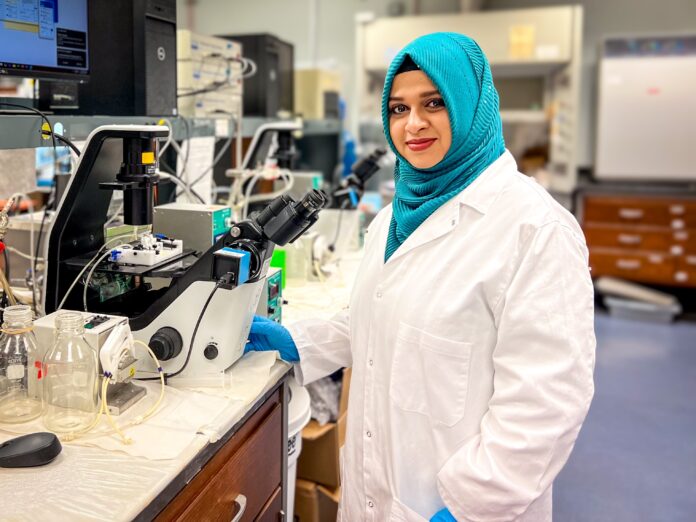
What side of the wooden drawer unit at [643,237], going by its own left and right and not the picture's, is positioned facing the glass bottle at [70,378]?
front

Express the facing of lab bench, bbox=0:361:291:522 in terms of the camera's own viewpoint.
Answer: facing the viewer and to the right of the viewer

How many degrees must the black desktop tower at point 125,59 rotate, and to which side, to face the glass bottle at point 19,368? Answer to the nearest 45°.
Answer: approximately 45° to its right

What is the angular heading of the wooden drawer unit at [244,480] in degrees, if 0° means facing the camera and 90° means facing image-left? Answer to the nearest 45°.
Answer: approximately 315°

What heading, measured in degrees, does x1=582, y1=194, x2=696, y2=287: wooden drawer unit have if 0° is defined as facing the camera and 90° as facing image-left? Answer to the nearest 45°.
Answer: approximately 0°
